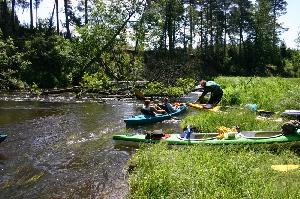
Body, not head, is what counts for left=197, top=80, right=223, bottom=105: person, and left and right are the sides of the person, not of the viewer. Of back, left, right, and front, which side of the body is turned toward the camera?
left

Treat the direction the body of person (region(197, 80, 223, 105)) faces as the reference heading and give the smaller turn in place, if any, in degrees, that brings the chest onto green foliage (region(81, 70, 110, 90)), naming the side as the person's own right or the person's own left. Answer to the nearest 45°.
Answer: approximately 45° to the person's own right

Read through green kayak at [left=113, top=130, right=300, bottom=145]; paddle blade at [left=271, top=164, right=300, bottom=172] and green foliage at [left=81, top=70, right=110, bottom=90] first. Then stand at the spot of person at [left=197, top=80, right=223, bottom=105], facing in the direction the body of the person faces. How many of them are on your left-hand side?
2

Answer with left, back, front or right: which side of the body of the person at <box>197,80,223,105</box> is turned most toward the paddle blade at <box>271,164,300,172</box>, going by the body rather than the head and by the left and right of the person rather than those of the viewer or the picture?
left

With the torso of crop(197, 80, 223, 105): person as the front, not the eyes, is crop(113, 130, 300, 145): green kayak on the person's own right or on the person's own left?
on the person's own left

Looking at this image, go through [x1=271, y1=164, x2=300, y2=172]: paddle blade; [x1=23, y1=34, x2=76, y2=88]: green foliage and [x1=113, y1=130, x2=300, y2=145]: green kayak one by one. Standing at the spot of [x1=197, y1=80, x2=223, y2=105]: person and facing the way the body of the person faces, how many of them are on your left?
2
